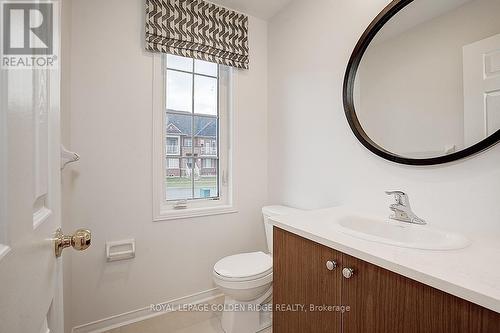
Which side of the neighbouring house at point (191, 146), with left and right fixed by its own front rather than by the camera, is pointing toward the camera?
front

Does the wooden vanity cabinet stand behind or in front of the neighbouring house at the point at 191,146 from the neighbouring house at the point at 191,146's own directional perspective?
in front

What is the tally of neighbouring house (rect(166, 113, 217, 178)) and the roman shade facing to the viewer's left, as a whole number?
0

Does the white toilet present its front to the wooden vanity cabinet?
no

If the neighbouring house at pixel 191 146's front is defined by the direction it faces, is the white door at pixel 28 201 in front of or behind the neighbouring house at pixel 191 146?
in front

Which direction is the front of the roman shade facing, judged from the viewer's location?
facing the viewer and to the right of the viewer

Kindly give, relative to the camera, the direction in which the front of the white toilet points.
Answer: facing the viewer and to the left of the viewer

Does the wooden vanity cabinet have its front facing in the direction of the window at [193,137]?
no

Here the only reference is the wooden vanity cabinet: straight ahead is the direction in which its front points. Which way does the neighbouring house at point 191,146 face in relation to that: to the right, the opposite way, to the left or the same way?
to the left

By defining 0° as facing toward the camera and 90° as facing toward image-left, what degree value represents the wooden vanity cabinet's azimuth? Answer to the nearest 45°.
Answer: approximately 45°
